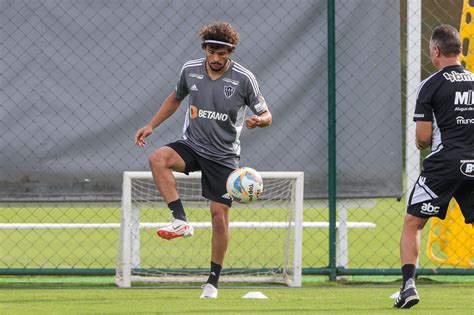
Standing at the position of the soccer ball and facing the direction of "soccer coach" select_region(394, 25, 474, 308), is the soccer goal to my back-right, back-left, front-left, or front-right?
back-left

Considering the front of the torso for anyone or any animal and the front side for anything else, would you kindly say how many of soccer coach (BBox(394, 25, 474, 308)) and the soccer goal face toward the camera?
1

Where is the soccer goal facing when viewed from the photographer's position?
facing the viewer

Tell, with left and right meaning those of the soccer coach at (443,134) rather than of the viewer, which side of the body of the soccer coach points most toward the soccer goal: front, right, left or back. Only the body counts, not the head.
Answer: front

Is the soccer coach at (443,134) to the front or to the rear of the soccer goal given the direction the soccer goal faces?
to the front

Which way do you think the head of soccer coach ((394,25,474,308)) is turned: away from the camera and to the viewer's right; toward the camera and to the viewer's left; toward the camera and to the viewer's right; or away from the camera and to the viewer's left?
away from the camera and to the viewer's left

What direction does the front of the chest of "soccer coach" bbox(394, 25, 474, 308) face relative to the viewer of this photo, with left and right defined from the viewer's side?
facing away from the viewer and to the left of the viewer

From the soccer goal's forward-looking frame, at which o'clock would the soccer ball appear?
The soccer ball is roughly at 12 o'clock from the soccer goal.

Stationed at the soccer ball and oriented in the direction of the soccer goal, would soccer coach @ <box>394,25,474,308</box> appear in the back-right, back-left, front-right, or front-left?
back-right
